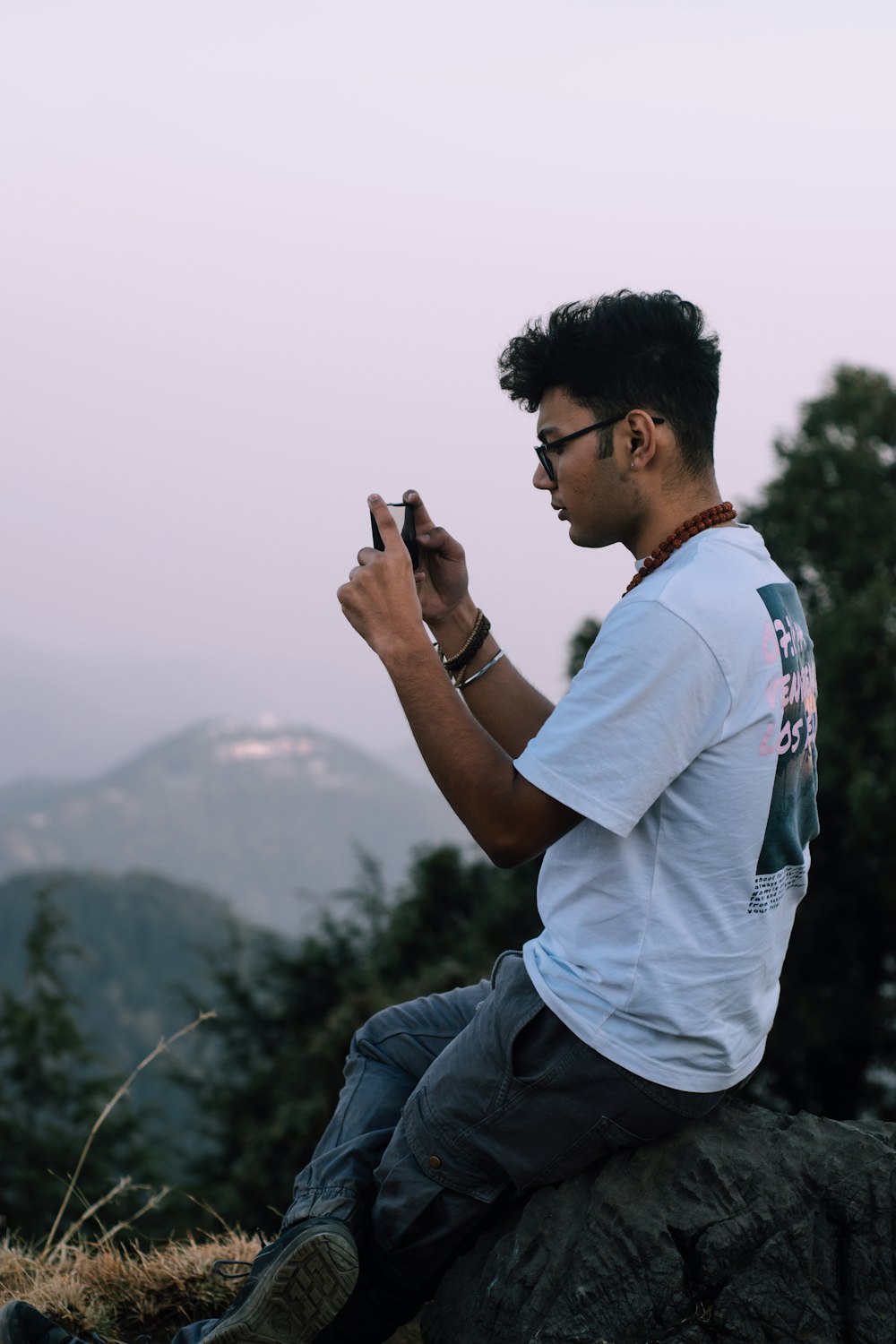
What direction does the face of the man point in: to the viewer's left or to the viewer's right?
to the viewer's left

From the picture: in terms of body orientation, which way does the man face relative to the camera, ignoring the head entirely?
to the viewer's left

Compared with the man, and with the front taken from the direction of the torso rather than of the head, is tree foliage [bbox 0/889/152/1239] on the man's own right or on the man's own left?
on the man's own right

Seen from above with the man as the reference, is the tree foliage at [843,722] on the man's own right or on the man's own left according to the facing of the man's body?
on the man's own right
